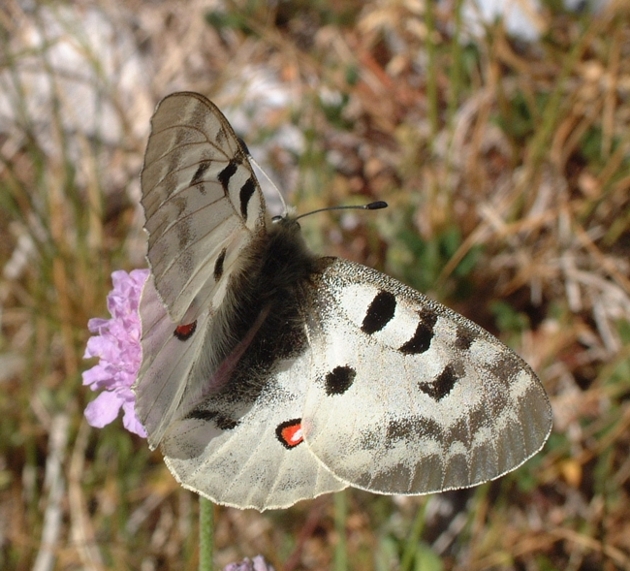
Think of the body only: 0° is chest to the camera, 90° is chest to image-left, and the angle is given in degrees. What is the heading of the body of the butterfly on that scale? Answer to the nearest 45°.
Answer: approximately 225°
